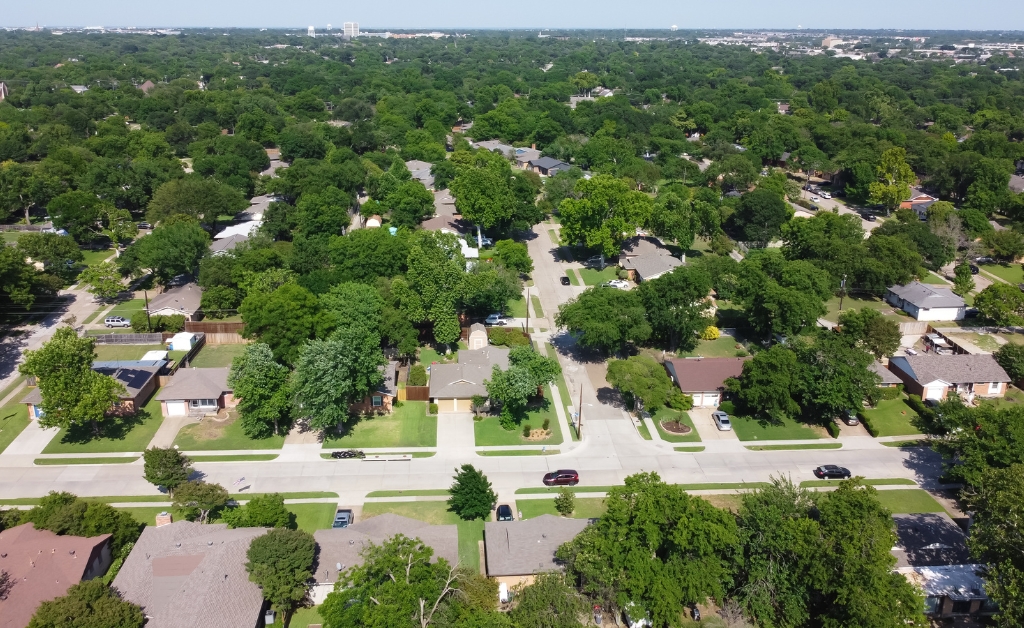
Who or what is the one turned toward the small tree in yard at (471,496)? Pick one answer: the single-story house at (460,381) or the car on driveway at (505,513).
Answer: the single-story house

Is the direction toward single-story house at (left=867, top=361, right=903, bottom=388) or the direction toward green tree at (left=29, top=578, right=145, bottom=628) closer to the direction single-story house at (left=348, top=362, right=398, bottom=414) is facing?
the green tree

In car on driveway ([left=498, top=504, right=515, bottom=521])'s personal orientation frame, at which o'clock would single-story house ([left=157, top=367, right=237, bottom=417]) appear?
The single-story house is roughly at 4 o'clock from the car on driveway.

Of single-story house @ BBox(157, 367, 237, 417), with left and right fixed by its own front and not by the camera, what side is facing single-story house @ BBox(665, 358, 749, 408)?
left

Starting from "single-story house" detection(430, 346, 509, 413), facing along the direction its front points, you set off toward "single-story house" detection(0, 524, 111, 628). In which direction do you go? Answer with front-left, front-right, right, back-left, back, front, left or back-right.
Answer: front-right

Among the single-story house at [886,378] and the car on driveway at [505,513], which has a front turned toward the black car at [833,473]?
the single-story house

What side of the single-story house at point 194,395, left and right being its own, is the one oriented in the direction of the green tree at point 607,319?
left

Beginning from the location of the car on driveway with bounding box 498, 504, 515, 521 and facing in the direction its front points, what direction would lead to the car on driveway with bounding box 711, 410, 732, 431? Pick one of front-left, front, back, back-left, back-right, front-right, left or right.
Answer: back-left

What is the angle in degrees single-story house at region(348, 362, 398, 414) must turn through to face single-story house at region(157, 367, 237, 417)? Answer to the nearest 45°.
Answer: approximately 90° to its right
